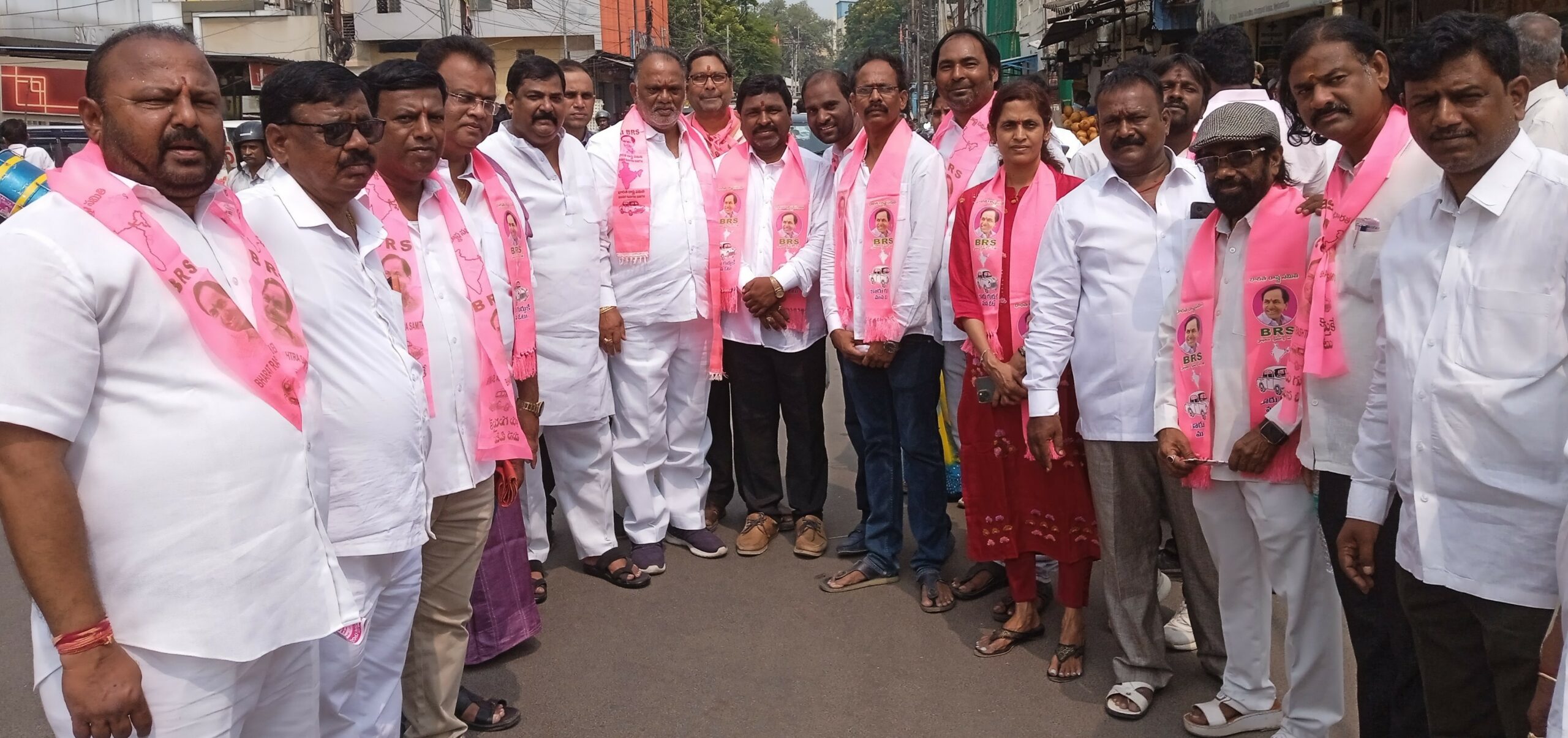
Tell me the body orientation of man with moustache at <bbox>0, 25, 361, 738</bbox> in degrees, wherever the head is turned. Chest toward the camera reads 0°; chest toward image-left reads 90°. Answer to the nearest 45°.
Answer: approximately 315°

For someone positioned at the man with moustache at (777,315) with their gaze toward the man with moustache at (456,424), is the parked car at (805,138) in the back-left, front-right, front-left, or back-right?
back-right

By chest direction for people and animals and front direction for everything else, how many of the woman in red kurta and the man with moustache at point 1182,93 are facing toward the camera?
2

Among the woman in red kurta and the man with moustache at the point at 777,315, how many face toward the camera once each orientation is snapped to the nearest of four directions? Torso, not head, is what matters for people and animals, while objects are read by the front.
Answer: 2

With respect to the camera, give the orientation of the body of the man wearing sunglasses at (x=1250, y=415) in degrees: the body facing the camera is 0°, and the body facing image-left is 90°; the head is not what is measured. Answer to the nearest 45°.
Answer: approximately 45°

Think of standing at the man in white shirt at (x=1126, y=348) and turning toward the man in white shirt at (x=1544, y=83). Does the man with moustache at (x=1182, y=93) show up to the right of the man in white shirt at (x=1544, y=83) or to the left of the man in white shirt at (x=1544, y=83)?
left

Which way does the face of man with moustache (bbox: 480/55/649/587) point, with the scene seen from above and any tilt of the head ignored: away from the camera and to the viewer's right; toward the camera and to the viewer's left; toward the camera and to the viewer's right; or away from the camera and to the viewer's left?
toward the camera and to the viewer's right
